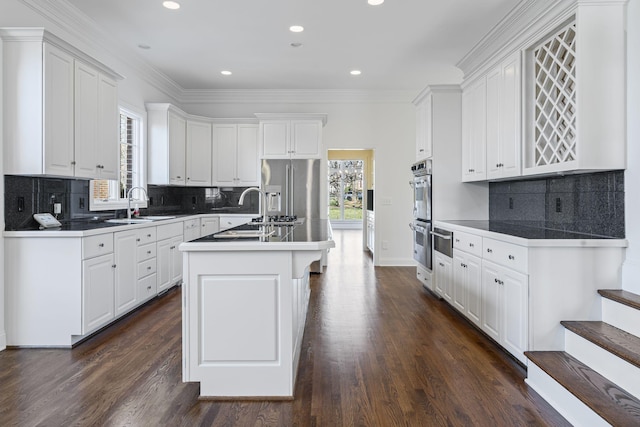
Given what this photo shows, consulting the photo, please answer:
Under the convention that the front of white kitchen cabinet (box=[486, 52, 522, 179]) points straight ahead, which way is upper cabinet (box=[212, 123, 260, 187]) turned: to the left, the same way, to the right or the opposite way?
to the left

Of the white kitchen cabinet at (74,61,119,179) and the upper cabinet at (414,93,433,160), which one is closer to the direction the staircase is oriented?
the white kitchen cabinet

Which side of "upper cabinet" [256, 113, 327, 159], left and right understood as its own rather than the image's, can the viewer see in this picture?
front

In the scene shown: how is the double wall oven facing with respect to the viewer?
to the viewer's left

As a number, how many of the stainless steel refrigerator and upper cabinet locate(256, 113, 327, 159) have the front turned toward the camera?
2

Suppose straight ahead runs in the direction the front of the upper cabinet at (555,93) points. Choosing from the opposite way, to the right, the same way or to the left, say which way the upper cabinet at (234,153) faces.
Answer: to the left

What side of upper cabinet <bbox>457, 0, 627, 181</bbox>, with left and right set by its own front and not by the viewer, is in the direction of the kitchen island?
front

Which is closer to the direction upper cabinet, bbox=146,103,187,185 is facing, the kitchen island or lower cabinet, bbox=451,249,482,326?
the lower cabinet

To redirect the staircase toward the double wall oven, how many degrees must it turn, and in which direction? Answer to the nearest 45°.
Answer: approximately 90° to its right

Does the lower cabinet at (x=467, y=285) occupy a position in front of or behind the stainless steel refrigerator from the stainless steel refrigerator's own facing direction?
in front

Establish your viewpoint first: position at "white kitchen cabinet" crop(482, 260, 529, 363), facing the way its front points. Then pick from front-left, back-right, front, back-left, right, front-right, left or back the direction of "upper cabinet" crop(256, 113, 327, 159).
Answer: right

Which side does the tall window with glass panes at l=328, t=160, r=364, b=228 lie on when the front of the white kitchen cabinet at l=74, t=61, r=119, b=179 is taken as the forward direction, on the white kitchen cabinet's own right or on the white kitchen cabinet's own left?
on the white kitchen cabinet's own left

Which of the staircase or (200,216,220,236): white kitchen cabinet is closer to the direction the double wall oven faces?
the white kitchen cabinet

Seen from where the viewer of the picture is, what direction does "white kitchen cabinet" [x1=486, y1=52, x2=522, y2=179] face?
facing the viewer and to the left of the viewer

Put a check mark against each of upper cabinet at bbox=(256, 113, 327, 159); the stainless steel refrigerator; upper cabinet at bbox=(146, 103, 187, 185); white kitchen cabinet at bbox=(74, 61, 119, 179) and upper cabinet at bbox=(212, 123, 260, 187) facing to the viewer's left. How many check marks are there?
0

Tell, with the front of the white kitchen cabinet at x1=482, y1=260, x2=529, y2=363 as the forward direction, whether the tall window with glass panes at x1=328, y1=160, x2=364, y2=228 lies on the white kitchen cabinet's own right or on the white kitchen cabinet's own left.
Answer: on the white kitchen cabinet's own right

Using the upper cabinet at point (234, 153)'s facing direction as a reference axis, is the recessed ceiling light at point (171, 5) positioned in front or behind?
in front

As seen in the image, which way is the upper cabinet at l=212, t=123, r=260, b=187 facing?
toward the camera

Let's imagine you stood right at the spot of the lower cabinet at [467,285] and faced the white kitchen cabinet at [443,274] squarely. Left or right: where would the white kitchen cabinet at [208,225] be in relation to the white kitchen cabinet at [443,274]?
left
